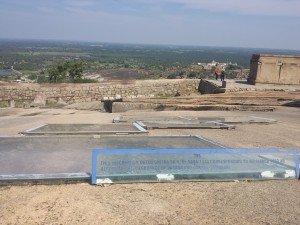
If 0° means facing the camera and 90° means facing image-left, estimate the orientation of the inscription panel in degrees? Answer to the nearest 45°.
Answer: approximately 0°

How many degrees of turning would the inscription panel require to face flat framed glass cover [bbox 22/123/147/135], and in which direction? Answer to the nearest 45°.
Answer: approximately 135° to its right

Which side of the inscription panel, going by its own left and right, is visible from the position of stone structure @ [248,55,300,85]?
back

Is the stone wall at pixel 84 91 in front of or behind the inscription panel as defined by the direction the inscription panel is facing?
behind

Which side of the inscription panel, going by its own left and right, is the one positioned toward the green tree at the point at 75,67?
back
